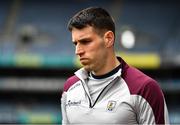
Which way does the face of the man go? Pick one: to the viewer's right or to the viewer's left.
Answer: to the viewer's left

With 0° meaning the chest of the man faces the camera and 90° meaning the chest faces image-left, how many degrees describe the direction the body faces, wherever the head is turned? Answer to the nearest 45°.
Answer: approximately 45°
